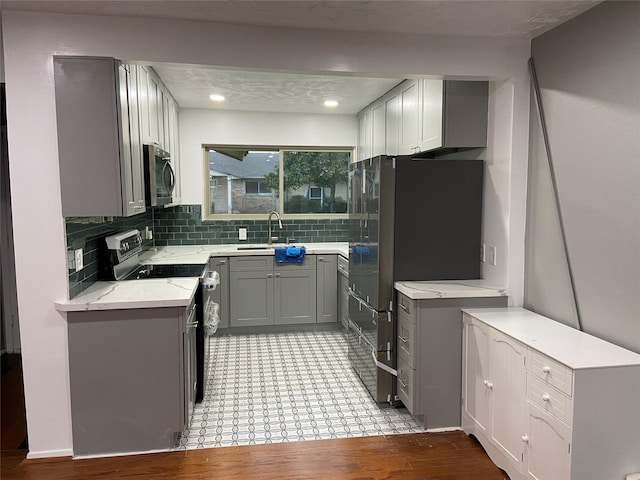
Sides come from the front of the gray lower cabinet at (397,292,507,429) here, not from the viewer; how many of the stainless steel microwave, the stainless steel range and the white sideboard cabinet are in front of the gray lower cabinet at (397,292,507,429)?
2

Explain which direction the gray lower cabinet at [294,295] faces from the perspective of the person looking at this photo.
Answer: facing the viewer

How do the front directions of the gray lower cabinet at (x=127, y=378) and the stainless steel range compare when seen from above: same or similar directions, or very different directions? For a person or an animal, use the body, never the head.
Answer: same or similar directions

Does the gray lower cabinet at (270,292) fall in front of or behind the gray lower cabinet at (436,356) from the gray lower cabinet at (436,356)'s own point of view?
in front

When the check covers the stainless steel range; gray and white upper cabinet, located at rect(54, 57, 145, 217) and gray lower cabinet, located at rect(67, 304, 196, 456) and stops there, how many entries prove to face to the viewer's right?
3

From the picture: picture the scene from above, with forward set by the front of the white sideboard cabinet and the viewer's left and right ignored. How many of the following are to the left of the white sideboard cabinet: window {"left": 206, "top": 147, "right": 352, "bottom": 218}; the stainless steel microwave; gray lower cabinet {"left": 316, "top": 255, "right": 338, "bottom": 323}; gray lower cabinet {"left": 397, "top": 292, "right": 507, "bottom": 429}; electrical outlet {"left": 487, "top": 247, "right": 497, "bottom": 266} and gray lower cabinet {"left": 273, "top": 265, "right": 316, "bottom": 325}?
0

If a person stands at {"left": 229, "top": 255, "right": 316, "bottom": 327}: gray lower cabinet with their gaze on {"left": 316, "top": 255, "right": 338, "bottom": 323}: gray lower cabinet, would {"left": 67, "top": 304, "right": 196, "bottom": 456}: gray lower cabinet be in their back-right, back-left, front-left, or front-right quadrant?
back-right

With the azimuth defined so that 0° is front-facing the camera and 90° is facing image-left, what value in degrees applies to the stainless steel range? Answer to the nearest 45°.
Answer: approximately 270°

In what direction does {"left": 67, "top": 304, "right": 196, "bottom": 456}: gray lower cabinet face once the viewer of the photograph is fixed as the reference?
facing to the right of the viewer

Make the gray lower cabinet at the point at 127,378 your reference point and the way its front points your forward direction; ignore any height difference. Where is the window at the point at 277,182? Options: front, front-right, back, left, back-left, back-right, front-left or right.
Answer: front-left

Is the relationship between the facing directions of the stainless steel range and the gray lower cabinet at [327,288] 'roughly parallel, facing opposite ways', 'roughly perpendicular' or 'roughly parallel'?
roughly perpendicular

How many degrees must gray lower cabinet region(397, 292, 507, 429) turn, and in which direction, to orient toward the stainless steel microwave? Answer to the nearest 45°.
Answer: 0° — it already faces it

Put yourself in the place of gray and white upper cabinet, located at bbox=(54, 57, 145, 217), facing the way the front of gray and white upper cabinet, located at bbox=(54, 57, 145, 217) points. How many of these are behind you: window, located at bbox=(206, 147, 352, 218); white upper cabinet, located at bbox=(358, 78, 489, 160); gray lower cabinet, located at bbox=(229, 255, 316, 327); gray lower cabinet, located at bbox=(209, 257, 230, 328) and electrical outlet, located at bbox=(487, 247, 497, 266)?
0

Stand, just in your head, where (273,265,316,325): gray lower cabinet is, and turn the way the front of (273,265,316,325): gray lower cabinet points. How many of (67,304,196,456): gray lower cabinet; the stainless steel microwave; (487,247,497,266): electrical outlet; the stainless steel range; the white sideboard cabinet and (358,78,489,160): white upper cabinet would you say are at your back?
0

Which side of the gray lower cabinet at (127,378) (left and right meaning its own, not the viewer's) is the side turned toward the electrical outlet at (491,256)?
front

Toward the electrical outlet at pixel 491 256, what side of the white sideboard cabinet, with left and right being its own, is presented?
right

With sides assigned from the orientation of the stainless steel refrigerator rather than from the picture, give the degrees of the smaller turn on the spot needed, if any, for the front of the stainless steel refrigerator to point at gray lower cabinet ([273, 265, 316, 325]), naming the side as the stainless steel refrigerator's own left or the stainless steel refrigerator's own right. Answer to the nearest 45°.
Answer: approximately 45° to the stainless steel refrigerator's own right

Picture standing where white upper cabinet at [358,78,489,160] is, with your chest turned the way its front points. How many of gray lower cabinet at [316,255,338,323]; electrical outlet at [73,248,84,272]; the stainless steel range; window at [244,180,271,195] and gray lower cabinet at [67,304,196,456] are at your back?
0

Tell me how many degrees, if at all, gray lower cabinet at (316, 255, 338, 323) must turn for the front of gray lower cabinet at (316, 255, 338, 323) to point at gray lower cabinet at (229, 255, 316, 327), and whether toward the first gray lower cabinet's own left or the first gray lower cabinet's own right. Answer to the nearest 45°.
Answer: approximately 90° to the first gray lower cabinet's own right

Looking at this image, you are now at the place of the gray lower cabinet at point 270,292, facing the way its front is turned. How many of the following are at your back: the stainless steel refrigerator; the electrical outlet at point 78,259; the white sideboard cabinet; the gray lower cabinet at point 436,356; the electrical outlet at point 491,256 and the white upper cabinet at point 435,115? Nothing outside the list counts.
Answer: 0

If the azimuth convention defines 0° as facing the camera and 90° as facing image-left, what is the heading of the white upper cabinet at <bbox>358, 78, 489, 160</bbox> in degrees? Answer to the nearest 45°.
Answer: approximately 90°

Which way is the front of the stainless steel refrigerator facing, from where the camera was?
facing to the left of the viewer

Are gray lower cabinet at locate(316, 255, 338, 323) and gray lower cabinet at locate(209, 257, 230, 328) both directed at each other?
no

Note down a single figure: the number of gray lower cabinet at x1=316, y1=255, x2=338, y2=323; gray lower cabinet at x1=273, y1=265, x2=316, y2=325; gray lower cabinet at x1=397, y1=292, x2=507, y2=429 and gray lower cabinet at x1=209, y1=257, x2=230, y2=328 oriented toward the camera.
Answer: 3
